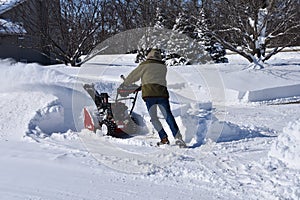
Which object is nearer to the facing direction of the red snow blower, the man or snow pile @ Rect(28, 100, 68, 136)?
the snow pile

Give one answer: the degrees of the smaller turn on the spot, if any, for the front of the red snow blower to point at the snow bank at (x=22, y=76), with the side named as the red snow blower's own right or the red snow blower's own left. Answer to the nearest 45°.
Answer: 0° — it already faces it

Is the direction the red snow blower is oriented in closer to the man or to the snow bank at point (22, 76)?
the snow bank

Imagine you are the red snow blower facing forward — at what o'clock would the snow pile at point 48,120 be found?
The snow pile is roughly at 11 o'clock from the red snow blower.

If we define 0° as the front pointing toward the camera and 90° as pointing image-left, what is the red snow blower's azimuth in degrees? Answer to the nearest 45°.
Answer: approximately 135°

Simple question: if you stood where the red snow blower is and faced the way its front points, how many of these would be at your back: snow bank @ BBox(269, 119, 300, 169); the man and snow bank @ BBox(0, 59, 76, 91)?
2

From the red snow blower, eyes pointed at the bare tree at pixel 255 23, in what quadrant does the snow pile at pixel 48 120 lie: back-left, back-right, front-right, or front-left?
back-left

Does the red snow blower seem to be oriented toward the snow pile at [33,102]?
yes

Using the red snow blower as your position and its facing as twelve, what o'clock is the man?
The man is roughly at 6 o'clock from the red snow blower.

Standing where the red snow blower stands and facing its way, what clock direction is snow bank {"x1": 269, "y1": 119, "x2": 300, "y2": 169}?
The snow bank is roughly at 6 o'clock from the red snow blower.
